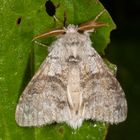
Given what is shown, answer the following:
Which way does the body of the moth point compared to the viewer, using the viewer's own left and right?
facing away from the viewer
